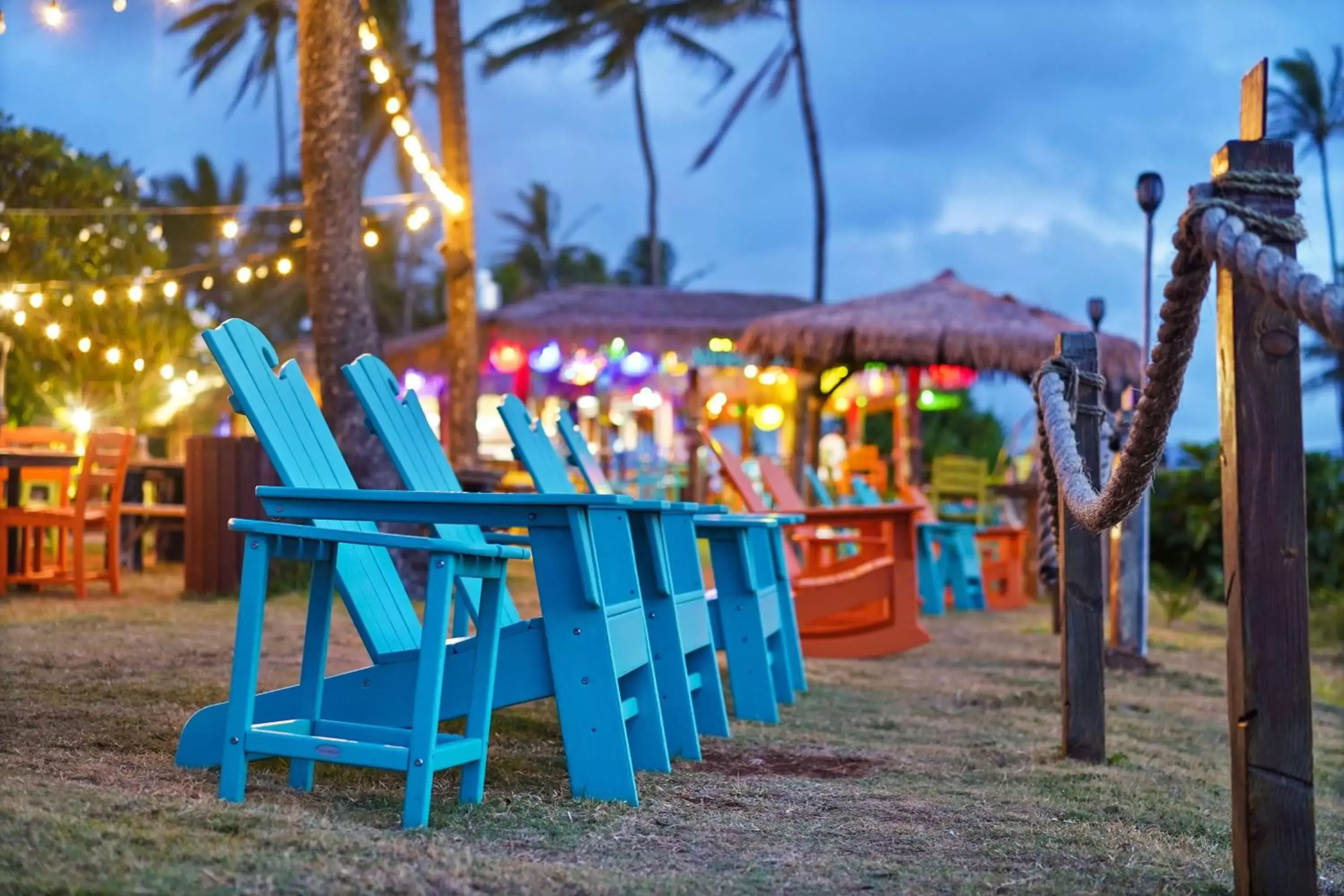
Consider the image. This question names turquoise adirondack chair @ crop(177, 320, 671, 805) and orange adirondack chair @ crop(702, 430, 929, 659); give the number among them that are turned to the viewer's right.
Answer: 2

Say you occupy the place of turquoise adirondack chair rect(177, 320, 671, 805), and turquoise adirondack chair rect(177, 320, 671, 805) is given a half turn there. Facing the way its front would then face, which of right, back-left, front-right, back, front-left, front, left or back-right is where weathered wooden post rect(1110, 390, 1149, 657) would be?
back-right

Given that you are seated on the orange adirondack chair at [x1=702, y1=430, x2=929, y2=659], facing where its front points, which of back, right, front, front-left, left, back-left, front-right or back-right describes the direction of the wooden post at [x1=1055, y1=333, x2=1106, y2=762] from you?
right

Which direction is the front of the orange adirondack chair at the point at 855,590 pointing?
to the viewer's right

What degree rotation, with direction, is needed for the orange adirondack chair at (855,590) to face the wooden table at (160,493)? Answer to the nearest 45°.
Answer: approximately 135° to its left

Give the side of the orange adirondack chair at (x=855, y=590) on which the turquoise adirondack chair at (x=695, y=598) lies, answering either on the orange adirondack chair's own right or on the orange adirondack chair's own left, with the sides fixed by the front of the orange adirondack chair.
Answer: on the orange adirondack chair's own right

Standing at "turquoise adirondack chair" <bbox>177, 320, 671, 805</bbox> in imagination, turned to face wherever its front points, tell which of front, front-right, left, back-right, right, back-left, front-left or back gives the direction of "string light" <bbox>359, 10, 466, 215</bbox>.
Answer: left

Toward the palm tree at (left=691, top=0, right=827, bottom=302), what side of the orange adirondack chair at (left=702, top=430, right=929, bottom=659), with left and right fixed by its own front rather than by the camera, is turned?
left

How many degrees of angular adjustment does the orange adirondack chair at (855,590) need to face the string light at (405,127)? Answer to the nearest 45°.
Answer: approximately 135° to its left

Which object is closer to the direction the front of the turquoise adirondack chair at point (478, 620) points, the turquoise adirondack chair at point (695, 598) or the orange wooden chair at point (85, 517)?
the turquoise adirondack chair

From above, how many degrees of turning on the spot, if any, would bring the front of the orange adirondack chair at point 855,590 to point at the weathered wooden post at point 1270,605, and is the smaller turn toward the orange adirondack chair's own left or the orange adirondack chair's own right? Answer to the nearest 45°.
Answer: approximately 90° to the orange adirondack chair's own right

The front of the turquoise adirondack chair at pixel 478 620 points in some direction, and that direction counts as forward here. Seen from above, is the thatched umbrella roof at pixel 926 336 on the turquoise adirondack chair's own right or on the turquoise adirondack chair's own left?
on the turquoise adirondack chair's own left

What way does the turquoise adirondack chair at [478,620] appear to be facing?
to the viewer's right
